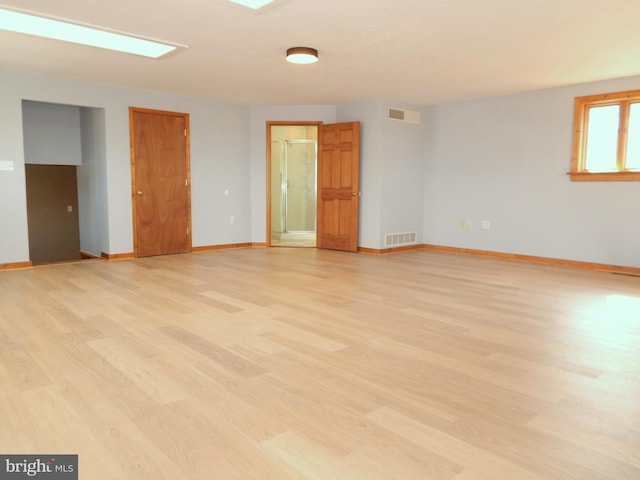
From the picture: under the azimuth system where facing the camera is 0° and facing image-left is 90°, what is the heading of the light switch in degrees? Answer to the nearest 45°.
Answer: approximately 0°

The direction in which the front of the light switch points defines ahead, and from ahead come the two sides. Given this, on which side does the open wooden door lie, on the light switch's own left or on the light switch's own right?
on the light switch's own left

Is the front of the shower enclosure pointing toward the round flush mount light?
yes

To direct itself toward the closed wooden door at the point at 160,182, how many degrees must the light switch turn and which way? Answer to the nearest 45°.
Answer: approximately 90° to its left

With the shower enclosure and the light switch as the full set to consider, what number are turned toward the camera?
2

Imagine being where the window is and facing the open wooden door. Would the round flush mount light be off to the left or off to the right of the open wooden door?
left

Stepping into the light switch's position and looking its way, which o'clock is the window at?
The window is roughly at 10 o'clock from the light switch.
